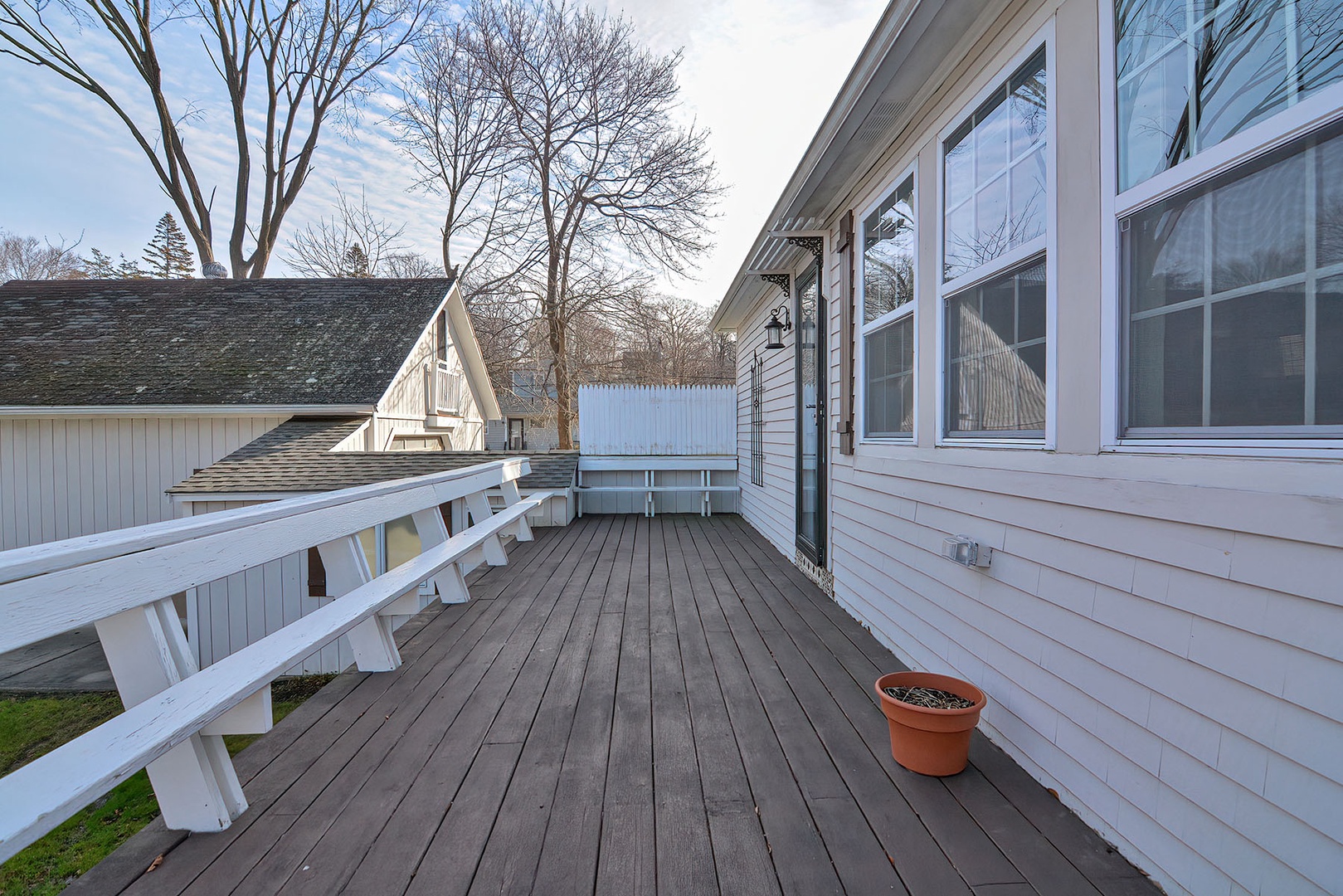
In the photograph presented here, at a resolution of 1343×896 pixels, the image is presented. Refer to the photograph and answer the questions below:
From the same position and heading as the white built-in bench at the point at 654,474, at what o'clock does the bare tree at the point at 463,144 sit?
The bare tree is roughly at 5 o'clock from the white built-in bench.

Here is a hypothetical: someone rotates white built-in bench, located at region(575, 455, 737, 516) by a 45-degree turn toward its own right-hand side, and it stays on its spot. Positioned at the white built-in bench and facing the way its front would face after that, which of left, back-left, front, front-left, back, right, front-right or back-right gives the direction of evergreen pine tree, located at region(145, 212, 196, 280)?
right

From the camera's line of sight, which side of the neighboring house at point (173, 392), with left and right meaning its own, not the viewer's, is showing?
right

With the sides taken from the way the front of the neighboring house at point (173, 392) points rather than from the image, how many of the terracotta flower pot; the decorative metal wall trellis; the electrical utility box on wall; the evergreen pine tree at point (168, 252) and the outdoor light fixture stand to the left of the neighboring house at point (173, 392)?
1

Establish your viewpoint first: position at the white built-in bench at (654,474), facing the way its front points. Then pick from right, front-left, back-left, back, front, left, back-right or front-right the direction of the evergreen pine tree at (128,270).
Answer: back-right

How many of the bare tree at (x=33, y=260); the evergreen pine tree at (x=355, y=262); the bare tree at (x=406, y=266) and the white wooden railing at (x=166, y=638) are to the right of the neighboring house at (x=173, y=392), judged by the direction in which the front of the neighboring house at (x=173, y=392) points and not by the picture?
1

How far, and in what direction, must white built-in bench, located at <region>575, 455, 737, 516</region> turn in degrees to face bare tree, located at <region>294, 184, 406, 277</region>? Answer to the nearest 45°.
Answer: approximately 135° to its right

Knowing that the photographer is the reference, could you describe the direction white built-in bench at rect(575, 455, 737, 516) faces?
facing the viewer

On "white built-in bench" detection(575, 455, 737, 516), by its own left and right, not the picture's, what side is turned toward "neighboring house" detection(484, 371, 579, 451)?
back

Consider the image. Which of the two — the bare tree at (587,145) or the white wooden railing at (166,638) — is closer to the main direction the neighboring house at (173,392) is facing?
the bare tree

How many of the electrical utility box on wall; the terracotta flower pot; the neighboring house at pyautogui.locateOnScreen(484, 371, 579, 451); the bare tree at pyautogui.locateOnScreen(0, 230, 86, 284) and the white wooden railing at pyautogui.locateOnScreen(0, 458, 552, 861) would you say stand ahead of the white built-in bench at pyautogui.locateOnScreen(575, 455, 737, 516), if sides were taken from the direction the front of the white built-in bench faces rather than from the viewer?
3

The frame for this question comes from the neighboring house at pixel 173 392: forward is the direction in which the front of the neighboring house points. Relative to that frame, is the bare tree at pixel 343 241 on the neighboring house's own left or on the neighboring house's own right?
on the neighboring house's own left

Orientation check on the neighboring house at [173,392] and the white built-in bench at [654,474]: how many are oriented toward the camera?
1

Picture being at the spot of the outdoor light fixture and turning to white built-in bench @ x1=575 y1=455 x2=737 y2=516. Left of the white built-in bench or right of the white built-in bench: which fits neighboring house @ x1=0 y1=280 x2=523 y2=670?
left
